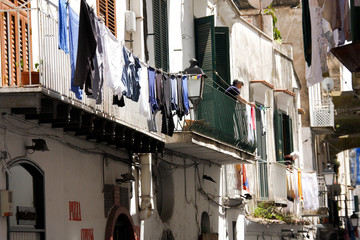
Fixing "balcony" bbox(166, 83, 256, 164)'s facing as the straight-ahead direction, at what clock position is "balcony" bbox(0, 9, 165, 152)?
"balcony" bbox(0, 9, 165, 152) is roughly at 2 o'clock from "balcony" bbox(166, 83, 256, 164).

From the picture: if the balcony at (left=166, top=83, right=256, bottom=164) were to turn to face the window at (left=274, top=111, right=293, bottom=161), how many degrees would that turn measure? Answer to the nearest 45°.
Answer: approximately 135° to its left

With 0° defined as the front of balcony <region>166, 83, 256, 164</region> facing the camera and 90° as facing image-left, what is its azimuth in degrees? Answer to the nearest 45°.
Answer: approximately 315°

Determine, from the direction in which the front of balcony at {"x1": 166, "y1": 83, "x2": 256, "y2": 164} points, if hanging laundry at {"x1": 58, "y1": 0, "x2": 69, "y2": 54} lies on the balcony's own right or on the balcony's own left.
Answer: on the balcony's own right

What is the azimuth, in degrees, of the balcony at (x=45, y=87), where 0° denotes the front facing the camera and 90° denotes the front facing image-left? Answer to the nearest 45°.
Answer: approximately 315°

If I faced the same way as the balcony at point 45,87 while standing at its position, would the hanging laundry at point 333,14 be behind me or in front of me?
in front

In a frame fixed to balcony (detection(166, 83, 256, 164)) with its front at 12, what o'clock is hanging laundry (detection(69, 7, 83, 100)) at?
The hanging laundry is roughly at 2 o'clock from the balcony.

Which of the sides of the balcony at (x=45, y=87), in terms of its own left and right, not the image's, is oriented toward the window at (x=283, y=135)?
left
